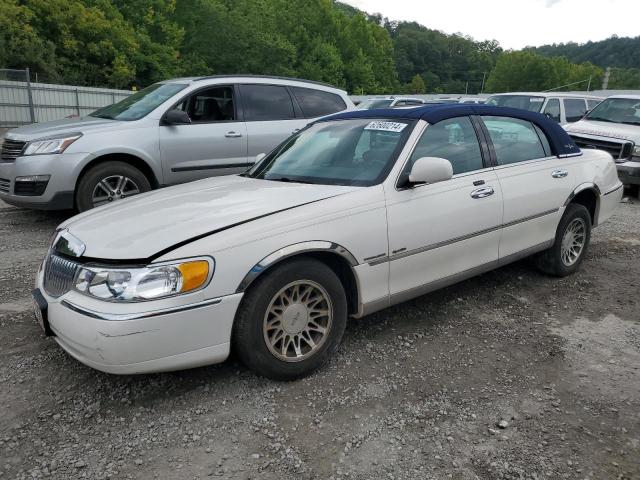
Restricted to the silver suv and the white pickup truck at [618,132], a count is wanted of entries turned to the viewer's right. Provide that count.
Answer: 0

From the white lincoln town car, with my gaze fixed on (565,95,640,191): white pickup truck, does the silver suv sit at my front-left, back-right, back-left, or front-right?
front-left

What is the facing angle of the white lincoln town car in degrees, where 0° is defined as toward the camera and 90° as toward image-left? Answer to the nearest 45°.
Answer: approximately 45°

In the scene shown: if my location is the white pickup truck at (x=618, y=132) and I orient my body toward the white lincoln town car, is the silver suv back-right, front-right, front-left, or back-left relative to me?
front-right

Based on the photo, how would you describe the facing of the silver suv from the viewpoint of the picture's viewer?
facing the viewer and to the left of the viewer

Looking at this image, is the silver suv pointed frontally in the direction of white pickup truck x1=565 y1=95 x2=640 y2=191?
no

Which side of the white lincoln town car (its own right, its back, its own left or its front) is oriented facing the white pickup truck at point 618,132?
back

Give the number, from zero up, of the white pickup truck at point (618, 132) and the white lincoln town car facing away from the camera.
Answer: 0

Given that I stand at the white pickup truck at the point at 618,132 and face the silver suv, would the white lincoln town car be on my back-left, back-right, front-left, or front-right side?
front-left

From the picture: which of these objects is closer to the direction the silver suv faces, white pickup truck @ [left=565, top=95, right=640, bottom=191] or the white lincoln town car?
the white lincoln town car

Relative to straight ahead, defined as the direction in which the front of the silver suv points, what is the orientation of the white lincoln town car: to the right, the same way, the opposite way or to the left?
the same way
